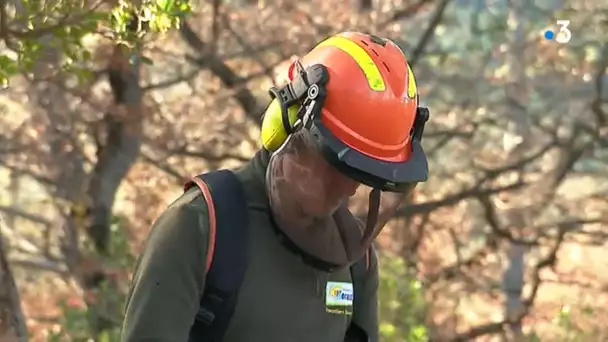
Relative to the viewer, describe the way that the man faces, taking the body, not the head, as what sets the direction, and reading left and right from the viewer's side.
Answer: facing the viewer and to the right of the viewer
